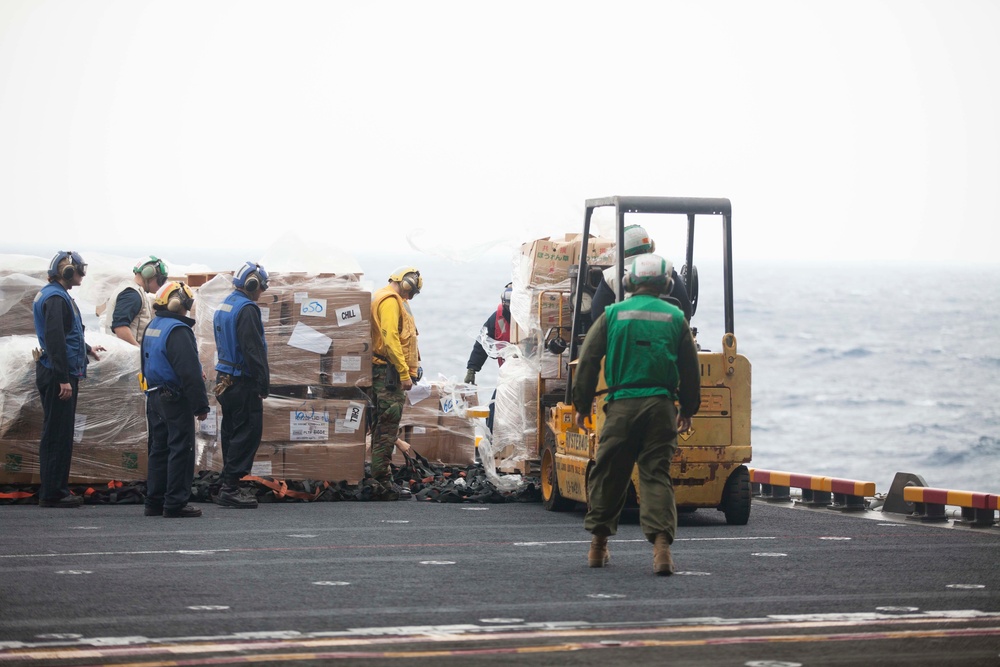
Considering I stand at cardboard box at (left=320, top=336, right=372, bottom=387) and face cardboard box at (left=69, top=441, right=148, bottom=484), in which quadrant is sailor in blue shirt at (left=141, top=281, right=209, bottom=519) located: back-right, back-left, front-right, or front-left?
front-left

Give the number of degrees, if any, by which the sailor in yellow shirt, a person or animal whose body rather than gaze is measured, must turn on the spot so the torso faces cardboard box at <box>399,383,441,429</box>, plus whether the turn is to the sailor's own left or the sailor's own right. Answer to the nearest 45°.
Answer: approximately 90° to the sailor's own left

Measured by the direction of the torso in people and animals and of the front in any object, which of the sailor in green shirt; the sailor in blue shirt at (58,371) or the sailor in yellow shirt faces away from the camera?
the sailor in green shirt

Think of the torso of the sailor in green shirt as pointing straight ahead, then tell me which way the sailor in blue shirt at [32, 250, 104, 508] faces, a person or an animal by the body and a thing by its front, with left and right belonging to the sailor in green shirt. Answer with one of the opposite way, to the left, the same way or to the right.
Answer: to the right

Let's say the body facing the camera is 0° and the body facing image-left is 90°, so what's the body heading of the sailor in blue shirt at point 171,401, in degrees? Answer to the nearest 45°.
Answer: approximately 225°

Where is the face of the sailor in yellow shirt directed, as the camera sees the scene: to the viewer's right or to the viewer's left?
to the viewer's right

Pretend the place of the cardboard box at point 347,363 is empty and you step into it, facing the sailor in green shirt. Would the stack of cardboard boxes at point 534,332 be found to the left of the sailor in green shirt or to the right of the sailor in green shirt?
left

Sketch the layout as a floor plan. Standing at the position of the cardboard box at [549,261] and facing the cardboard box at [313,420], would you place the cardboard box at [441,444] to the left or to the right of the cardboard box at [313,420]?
right

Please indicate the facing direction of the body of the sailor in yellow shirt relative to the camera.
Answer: to the viewer's right

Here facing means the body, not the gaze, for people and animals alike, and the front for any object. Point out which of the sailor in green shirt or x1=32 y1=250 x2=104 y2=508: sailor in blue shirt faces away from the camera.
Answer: the sailor in green shirt

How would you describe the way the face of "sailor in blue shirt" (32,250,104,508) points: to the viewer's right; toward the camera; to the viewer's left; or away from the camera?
to the viewer's right

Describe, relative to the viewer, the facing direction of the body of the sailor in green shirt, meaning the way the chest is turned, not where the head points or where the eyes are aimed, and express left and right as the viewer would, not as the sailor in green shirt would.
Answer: facing away from the viewer

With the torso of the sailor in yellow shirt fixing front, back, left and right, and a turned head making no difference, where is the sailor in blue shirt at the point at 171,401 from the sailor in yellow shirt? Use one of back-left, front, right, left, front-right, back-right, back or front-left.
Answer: back-right

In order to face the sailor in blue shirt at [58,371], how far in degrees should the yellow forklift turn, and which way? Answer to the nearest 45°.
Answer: approximately 45° to its left

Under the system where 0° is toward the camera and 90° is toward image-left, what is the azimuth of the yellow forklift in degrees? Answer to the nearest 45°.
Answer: approximately 135°

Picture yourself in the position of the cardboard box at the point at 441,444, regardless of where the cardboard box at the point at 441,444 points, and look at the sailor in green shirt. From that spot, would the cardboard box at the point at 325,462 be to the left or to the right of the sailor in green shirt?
right

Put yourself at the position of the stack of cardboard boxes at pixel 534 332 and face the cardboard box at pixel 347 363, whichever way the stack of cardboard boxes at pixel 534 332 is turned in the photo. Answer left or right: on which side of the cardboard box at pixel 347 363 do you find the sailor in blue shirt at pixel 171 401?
left

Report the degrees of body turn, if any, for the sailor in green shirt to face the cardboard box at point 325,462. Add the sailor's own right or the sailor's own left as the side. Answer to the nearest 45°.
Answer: approximately 45° to the sailor's own left
